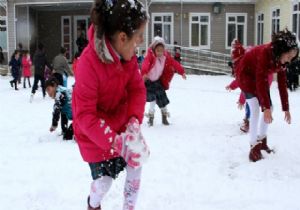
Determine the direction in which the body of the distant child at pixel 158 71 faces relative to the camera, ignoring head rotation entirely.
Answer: toward the camera

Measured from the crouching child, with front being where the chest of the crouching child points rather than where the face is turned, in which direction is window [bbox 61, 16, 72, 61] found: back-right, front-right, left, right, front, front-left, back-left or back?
back-right

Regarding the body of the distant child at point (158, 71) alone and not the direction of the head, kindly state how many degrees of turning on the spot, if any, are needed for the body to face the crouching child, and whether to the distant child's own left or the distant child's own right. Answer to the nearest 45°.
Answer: approximately 45° to the distant child's own right

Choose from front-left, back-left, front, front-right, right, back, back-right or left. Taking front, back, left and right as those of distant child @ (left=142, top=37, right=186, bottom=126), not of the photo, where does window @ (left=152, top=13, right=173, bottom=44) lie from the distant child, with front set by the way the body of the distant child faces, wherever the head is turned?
back
